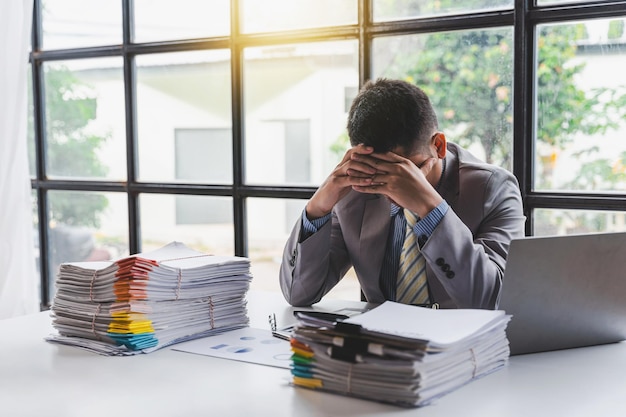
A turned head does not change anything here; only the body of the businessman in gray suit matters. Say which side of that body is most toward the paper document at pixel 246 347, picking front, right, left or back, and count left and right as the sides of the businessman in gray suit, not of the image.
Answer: front

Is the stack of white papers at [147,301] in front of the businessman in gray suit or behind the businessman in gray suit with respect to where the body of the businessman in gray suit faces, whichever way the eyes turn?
in front

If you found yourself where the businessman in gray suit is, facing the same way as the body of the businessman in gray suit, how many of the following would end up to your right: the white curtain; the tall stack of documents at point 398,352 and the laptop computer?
1

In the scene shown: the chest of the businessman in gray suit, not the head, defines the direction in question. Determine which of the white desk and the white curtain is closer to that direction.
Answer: the white desk

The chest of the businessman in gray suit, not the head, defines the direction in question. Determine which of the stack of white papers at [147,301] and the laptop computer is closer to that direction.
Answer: the stack of white papers

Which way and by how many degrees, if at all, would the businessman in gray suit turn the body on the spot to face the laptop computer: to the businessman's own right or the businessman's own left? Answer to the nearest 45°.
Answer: approximately 90° to the businessman's own left
